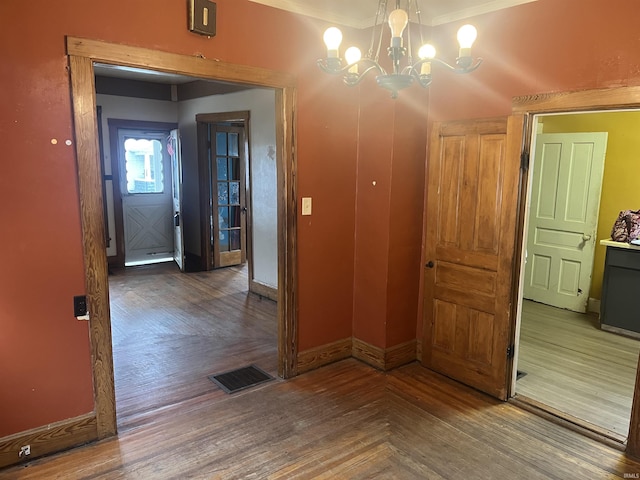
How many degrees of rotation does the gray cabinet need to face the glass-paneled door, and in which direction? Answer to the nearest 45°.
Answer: approximately 45° to its right

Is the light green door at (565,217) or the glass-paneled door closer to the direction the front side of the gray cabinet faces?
the glass-paneled door

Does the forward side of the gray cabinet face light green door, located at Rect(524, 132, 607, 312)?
no

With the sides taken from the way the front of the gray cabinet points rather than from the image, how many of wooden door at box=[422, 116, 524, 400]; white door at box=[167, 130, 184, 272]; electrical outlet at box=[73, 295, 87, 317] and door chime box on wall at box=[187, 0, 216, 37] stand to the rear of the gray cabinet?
0

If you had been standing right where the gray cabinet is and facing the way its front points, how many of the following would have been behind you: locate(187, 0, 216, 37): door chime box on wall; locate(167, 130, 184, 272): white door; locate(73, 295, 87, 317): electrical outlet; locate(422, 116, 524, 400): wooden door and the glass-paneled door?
0

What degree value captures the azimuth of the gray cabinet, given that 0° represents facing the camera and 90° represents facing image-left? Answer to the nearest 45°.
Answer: approximately 45°

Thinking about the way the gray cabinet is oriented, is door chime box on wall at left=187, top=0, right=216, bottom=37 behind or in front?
in front

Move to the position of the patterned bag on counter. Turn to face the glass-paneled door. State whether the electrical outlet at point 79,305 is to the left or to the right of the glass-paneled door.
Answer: left

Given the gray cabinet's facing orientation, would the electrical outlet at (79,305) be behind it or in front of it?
in front

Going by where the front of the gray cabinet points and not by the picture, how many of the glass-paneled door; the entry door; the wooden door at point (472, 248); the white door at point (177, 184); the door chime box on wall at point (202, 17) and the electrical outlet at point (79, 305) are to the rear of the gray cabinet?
0

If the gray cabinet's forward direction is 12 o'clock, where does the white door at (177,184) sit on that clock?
The white door is roughly at 1 o'clock from the gray cabinet.

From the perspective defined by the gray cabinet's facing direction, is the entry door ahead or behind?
ahead

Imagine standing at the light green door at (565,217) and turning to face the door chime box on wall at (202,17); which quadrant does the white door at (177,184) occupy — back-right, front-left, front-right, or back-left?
front-right
